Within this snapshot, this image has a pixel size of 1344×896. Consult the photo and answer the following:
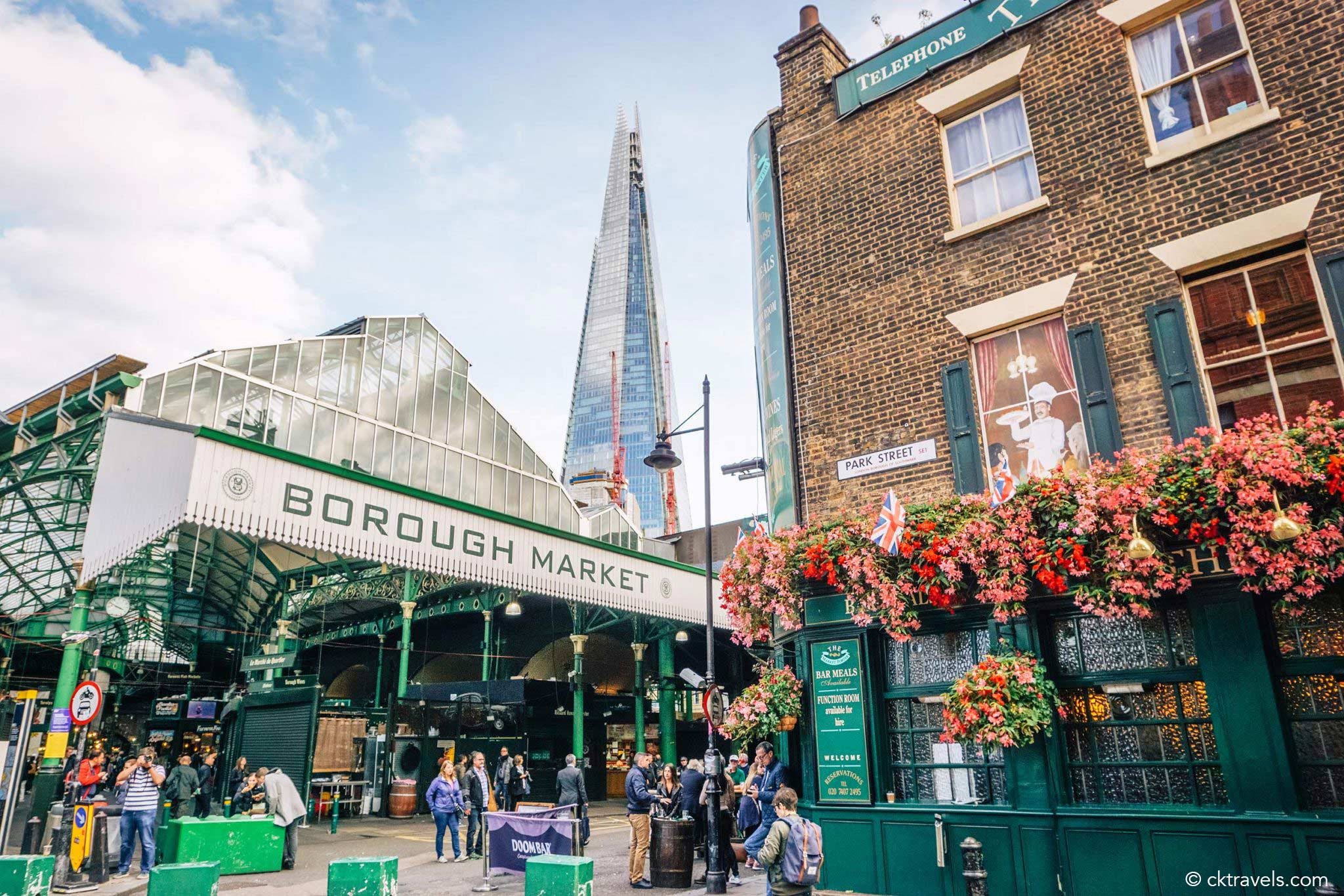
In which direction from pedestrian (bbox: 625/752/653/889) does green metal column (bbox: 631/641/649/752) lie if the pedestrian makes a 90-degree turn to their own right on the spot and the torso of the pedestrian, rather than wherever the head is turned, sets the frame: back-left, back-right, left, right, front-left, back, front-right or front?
back

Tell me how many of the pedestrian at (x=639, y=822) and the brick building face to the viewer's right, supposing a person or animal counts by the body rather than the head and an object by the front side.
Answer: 1

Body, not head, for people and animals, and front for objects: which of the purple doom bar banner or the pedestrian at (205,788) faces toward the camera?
the purple doom bar banner

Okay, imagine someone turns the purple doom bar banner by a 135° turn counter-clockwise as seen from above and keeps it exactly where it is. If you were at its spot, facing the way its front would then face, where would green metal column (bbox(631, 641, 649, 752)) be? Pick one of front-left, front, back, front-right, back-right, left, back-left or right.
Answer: front-left

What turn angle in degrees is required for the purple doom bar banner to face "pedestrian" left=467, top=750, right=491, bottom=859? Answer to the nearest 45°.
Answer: approximately 180°

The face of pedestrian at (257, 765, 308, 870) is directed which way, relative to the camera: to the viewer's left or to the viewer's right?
to the viewer's left

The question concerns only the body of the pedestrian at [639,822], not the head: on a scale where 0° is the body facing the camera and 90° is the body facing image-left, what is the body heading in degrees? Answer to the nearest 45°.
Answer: approximately 270°

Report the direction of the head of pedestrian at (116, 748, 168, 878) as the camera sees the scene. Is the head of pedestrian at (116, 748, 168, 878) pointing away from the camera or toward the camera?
toward the camera

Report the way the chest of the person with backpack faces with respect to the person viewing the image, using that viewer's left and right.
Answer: facing away from the viewer and to the left of the viewer

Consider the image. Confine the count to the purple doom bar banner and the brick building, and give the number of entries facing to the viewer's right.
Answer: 0

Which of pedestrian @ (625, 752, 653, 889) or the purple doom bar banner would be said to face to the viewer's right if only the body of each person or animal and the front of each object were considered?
the pedestrian

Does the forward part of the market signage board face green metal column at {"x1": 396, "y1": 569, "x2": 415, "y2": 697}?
no

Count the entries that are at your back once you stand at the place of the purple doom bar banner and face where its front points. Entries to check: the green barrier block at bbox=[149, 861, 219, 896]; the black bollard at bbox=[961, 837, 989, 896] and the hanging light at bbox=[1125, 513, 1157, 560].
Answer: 0

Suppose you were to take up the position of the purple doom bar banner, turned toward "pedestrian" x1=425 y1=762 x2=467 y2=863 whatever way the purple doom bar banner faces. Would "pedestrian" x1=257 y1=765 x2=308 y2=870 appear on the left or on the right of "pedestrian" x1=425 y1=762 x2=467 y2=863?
left

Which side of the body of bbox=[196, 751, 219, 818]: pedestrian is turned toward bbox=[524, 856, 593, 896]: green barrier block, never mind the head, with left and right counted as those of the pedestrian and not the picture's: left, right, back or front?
right

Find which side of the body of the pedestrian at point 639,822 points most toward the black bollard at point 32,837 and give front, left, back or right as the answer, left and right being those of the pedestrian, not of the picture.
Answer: back

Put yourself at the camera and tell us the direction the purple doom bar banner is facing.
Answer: facing the viewer
